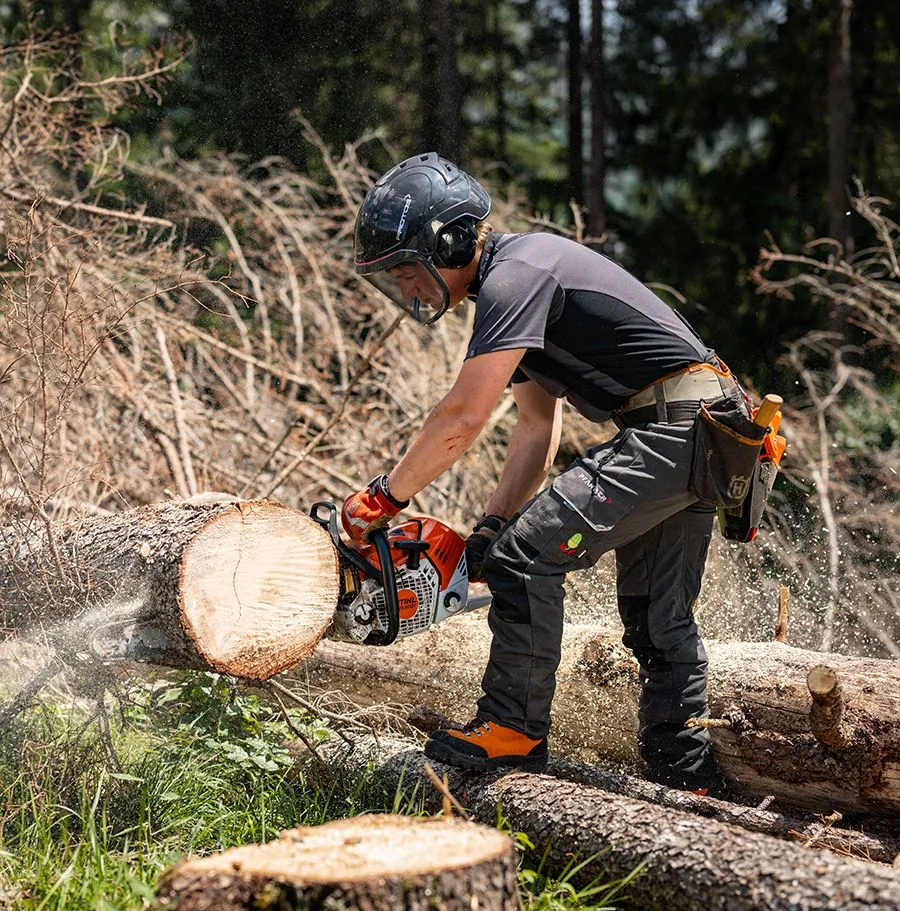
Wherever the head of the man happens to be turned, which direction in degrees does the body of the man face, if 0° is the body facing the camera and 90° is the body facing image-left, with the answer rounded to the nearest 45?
approximately 90°

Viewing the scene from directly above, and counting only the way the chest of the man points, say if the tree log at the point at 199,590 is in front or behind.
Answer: in front

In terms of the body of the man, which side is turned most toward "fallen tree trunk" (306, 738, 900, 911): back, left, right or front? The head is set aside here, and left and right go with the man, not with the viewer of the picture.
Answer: left

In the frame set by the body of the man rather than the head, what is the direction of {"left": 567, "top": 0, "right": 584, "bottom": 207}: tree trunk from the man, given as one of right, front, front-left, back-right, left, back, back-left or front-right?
right

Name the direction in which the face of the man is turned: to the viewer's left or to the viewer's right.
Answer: to the viewer's left

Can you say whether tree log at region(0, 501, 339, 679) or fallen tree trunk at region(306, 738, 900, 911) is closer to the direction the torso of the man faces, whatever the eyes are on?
the tree log

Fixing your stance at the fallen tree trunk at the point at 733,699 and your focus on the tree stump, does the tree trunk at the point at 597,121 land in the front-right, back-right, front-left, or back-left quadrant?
back-right

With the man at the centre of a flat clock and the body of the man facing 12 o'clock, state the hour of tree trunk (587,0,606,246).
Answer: The tree trunk is roughly at 3 o'clock from the man.
